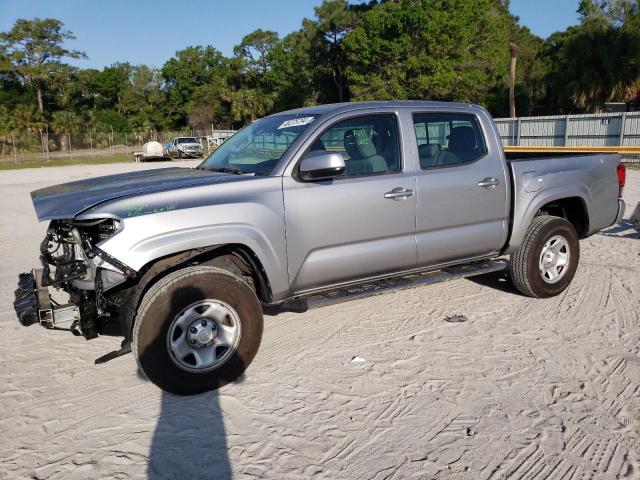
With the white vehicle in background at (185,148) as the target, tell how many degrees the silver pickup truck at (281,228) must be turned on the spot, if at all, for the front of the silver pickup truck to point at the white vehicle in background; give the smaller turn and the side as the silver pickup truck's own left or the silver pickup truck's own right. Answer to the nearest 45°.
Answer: approximately 135° to the silver pickup truck's own right

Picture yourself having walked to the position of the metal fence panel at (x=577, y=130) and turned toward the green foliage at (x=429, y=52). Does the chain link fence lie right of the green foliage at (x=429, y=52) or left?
left

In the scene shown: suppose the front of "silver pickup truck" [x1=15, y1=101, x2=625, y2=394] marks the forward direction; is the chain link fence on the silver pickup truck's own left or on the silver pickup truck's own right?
on the silver pickup truck's own right

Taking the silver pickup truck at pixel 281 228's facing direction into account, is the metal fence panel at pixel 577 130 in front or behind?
behind

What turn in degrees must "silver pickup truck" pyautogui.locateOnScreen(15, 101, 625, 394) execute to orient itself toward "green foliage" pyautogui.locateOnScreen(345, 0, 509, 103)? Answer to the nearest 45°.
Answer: approximately 135° to its right

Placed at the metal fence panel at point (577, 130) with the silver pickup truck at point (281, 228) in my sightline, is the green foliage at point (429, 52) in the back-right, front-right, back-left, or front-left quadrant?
back-right

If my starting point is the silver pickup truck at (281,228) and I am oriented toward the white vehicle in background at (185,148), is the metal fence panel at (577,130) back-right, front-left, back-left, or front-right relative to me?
front-right

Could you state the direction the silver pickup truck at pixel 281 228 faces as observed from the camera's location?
facing the viewer and to the left of the viewer

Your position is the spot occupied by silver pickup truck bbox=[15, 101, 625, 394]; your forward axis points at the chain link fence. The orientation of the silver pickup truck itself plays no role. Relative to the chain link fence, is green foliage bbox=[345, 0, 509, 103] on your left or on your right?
right

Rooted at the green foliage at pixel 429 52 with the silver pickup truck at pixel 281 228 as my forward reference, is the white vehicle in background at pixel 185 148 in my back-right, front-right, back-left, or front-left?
front-right
